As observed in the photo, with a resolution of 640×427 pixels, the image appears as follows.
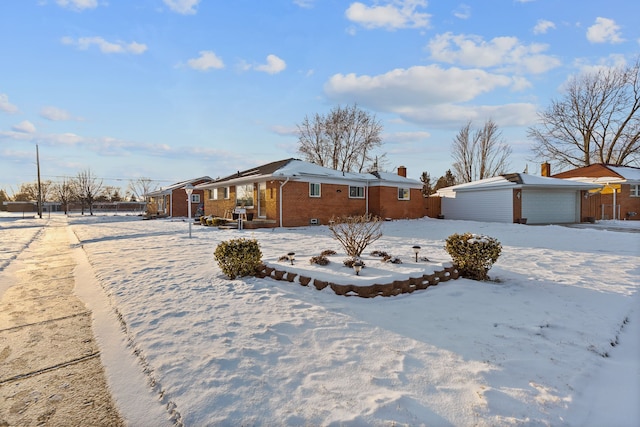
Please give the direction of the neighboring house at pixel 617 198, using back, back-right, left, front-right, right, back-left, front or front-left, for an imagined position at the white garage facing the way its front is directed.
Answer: left

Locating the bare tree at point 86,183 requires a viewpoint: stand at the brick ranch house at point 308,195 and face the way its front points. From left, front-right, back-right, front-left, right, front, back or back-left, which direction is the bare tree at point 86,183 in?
right

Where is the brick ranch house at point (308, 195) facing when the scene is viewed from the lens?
facing the viewer and to the left of the viewer

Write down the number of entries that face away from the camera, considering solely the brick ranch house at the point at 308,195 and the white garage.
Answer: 0

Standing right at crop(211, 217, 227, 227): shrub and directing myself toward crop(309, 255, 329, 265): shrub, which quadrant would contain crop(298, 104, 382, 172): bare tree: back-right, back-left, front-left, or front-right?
back-left

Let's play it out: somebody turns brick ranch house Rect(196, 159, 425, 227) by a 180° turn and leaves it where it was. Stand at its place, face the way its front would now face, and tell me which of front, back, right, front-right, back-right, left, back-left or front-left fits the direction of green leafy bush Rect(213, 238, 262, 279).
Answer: back-right

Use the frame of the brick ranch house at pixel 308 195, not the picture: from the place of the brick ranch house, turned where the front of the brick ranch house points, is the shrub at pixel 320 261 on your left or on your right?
on your left

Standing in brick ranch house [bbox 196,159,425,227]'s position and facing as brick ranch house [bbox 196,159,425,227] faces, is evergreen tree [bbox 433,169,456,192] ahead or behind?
behind
